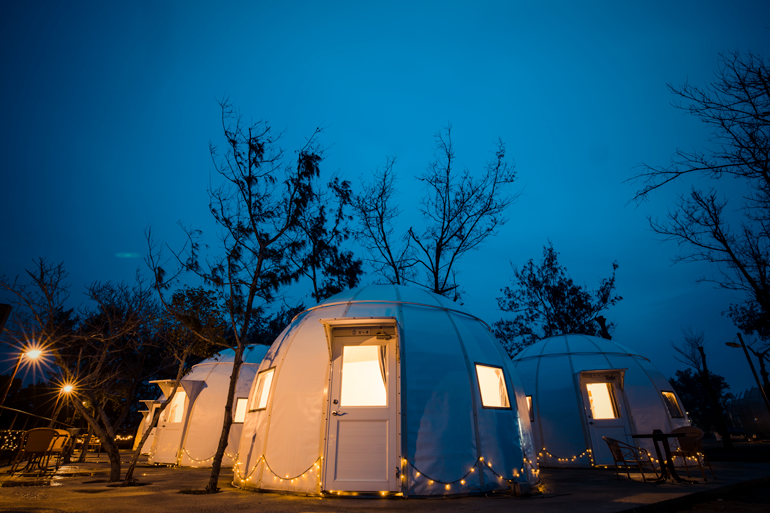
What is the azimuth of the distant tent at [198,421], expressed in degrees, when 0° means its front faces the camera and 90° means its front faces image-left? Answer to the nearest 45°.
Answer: approximately 45°

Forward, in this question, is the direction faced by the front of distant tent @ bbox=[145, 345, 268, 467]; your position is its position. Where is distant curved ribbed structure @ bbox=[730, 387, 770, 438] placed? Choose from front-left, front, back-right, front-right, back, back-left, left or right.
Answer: back-left

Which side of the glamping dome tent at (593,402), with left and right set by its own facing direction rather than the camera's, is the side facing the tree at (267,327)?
right

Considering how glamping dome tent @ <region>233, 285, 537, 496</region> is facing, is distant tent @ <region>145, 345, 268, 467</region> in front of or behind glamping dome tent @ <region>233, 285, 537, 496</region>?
behind

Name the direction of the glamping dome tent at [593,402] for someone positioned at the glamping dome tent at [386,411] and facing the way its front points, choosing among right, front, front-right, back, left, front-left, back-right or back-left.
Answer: back-left

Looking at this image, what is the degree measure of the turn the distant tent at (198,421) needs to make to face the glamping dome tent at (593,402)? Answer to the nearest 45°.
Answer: approximately 90° to its left

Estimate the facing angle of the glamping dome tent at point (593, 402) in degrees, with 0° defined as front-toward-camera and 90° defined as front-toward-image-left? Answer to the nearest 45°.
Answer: approximately 0°

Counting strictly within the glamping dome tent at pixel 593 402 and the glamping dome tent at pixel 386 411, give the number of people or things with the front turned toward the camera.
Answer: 2

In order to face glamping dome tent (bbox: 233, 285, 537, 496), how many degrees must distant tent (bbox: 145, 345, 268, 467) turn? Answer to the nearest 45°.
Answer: approximately 45° to its left

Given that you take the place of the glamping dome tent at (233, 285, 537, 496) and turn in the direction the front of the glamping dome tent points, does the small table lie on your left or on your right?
on your left
